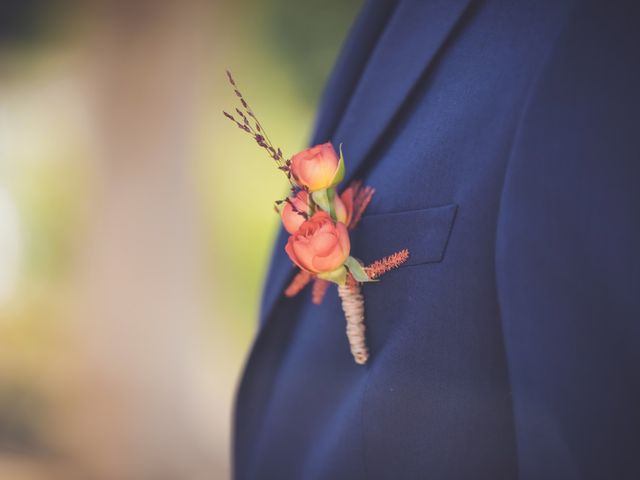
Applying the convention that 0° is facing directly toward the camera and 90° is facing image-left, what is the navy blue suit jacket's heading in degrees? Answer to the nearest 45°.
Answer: approximately 45°
